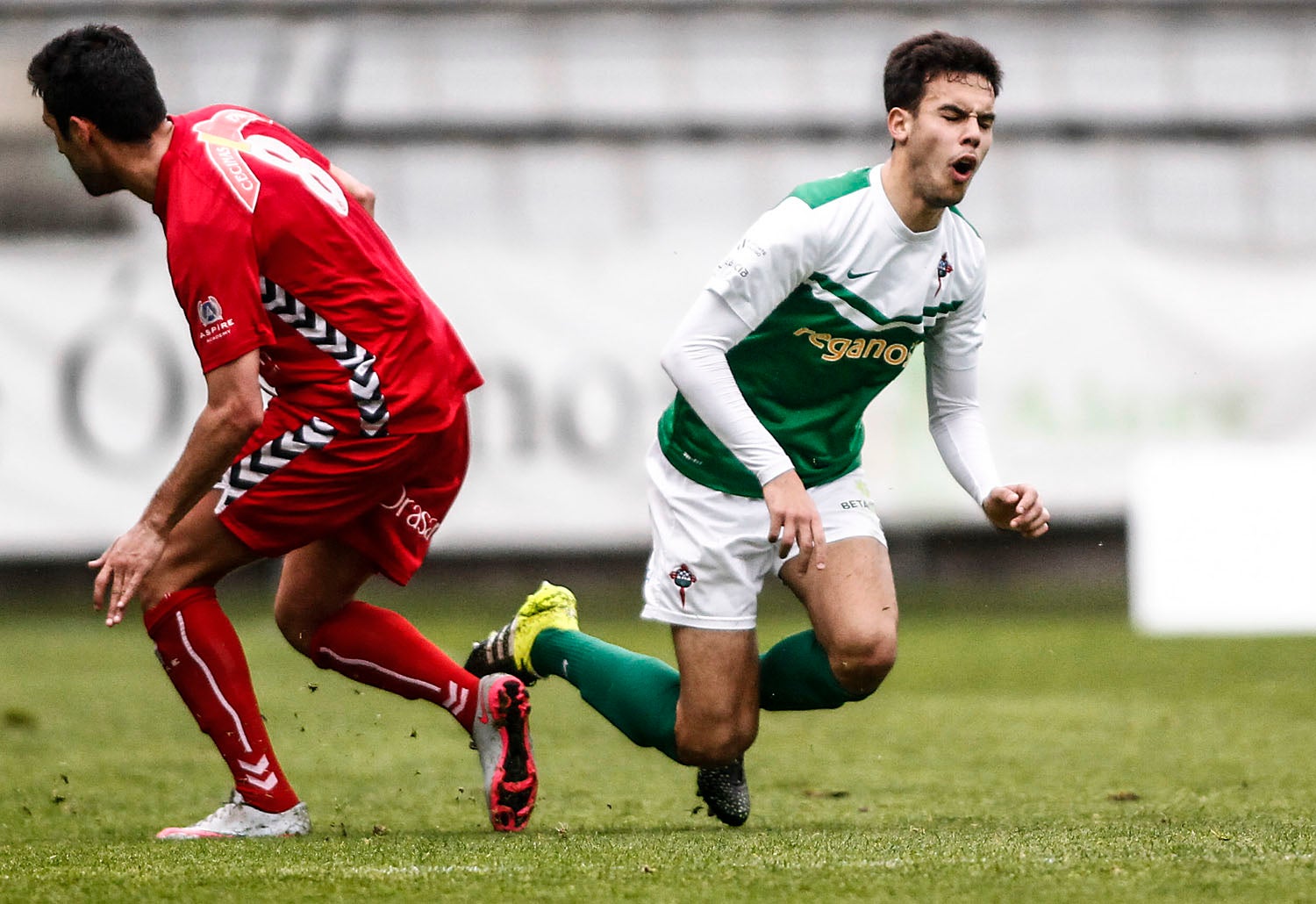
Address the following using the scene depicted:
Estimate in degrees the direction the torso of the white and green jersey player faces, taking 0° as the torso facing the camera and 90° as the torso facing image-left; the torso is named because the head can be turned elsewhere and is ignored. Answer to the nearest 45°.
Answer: approximately 315°

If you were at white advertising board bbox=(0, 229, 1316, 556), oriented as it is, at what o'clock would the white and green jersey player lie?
The white and green jersey player is roughly at 12 o'clock from the white advertising board.

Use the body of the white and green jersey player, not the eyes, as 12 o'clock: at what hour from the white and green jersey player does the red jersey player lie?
The red jersey player is roughly at 4 o'clock from the white and green jersey player.

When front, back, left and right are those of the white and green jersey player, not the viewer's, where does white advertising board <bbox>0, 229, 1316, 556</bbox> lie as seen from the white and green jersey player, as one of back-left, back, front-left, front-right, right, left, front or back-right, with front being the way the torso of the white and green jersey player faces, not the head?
back-left

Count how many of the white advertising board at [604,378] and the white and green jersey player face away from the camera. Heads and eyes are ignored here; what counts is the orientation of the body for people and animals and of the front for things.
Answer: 0

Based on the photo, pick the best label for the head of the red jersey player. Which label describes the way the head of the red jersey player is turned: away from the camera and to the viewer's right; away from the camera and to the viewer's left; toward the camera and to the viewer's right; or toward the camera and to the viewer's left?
away from the camera and to the viewer's left

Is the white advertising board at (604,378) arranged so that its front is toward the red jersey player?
yes

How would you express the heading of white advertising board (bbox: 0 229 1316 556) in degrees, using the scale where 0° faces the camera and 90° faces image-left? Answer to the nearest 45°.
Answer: approximately 0°

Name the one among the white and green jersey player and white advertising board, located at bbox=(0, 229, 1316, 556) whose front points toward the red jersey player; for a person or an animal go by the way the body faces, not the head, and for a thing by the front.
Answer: the white advertising board
